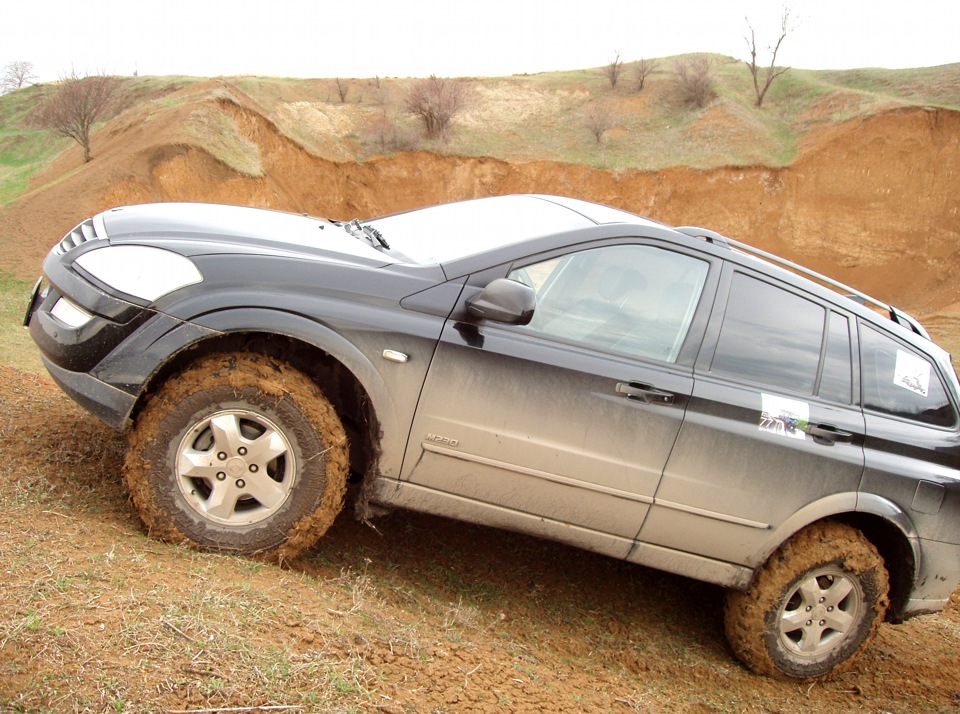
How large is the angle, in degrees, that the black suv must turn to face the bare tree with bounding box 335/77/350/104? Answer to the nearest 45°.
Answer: approximately 135° to its right

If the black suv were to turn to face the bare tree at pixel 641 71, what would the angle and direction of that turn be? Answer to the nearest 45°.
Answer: approximately 135° to its right

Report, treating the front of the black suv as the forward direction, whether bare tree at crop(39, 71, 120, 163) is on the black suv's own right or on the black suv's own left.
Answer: on the black suv's own right

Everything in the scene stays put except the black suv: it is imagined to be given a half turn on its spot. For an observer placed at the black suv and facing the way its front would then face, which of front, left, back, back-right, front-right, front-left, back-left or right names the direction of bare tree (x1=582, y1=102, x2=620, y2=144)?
front-left

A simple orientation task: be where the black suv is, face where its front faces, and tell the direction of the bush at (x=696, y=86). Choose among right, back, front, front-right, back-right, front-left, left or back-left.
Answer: back-right

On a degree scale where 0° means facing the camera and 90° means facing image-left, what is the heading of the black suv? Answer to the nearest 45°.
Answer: approximately 45°

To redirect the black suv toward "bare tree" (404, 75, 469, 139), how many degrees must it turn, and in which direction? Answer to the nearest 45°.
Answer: approximately 135° to its right

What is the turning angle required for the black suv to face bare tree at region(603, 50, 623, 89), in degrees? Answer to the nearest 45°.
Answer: approximately 135° to its right
